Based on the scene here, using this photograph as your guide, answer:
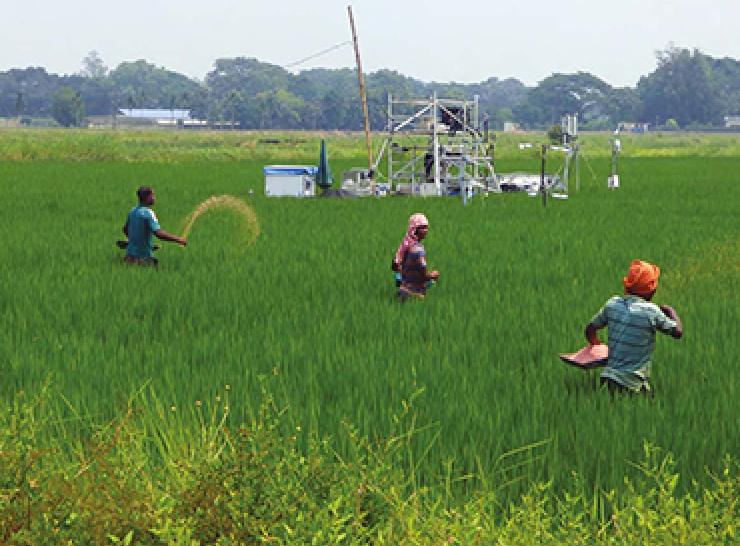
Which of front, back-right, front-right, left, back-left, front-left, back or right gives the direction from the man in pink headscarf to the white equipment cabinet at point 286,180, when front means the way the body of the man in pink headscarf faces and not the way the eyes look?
back-left

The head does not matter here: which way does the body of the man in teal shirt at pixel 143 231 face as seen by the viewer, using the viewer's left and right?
facing away from the viewer and to the right of the viewer

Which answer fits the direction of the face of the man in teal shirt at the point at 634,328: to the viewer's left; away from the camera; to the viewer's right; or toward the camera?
away from the camera

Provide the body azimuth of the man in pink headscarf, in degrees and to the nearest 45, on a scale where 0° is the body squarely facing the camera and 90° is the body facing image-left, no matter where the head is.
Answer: approximately 315°

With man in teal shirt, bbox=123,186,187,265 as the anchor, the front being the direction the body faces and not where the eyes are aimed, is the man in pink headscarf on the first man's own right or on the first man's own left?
on the first man's own right

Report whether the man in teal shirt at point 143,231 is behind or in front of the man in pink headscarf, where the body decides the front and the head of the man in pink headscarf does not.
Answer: behind

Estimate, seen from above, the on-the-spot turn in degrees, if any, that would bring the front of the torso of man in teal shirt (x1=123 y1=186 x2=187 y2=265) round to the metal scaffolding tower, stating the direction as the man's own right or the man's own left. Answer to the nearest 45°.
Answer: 0° — they already face it

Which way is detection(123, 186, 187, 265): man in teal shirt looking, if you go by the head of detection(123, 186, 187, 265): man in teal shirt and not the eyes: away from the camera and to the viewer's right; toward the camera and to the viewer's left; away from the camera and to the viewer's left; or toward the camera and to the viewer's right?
away from the camera and to the viewer's right

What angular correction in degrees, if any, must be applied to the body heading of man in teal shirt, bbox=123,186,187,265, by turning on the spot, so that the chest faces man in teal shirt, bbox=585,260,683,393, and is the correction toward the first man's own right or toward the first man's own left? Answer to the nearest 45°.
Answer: approximately 90° to the first man's own right

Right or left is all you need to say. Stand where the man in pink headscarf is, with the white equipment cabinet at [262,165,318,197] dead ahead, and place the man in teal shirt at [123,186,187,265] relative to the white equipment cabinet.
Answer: left

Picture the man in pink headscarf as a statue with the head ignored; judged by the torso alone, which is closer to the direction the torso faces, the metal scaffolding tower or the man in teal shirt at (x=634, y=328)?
the man in teal shirt
